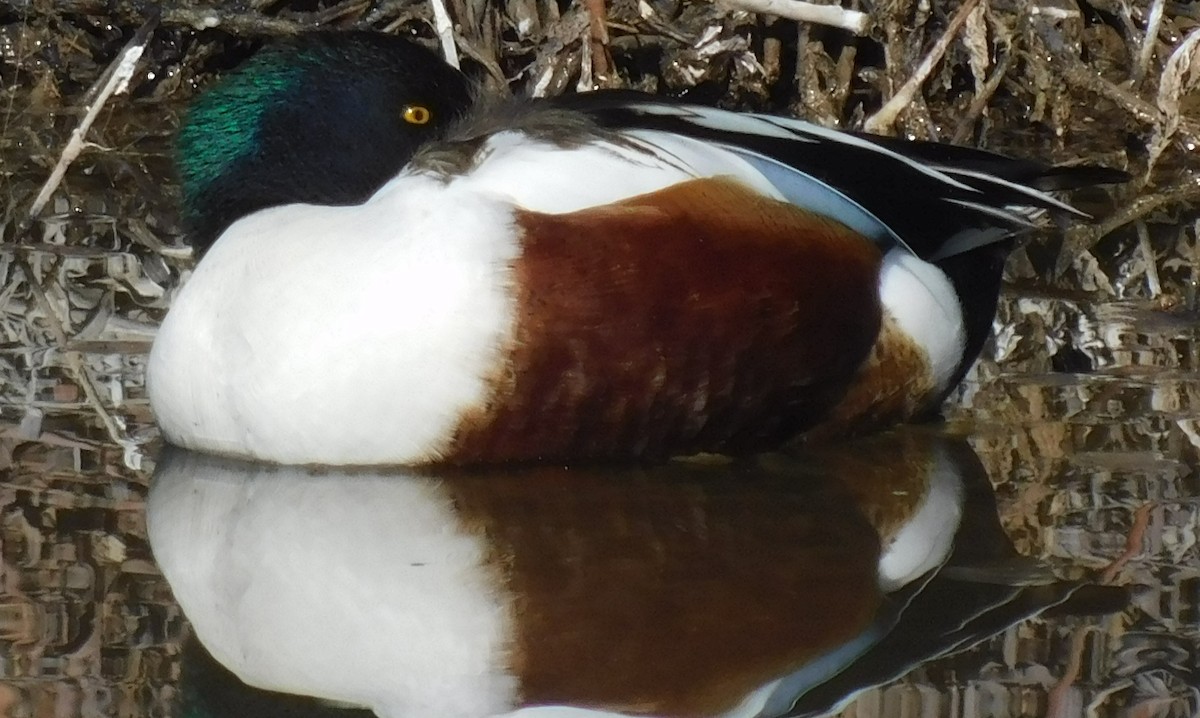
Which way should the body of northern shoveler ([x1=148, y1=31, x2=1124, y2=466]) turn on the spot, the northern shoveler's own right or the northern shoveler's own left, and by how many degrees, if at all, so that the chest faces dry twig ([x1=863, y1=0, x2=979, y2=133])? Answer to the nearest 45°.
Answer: approximately 90° to the northern shoveler's own right

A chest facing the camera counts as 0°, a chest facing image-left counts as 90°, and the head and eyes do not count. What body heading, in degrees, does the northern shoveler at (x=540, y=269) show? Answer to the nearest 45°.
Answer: approximately 90°
